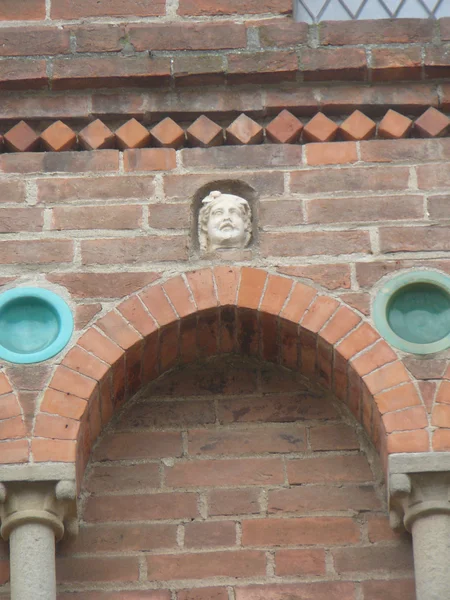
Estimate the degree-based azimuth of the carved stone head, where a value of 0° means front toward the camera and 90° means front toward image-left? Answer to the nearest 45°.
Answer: approximately 0°
